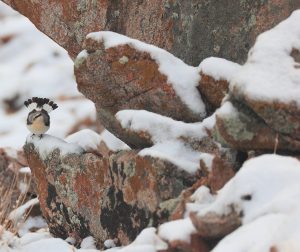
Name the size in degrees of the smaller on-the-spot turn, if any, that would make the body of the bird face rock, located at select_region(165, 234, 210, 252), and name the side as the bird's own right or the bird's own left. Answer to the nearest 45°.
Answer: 0° — it already faces it

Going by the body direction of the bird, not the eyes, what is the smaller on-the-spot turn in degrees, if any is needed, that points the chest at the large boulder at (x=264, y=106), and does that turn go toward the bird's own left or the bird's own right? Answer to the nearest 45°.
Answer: approximately 45° to the bird's own left

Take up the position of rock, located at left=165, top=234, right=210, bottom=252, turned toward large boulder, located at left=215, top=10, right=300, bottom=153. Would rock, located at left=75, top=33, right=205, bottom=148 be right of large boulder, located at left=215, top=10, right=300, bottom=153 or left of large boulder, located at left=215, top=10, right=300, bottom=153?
left

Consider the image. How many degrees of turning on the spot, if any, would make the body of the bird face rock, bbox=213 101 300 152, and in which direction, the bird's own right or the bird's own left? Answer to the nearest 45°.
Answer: approximately 45° to the bird's own left

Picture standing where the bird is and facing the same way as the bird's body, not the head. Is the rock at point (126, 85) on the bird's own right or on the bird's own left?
on the bird's own left
